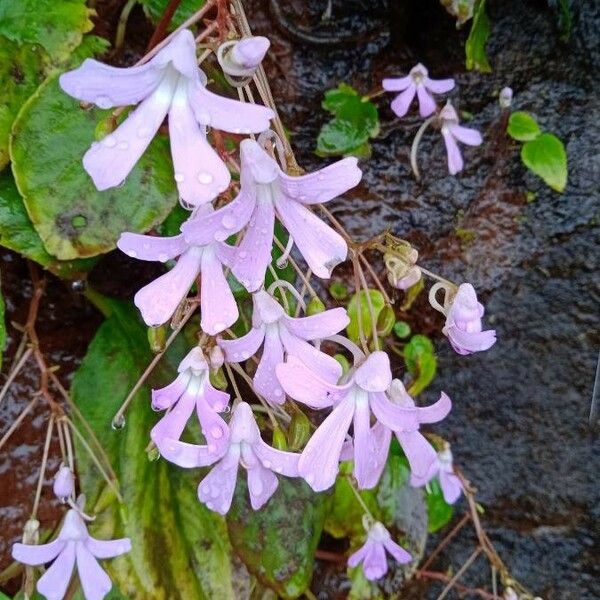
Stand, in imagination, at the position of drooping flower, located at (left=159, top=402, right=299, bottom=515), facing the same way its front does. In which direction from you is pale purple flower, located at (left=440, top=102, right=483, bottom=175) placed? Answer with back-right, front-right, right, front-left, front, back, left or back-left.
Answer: back-left

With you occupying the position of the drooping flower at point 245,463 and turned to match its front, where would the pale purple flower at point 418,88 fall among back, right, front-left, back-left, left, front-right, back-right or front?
back-left

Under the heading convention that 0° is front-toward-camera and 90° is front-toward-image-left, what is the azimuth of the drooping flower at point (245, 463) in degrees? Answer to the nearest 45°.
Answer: approximately 0°
